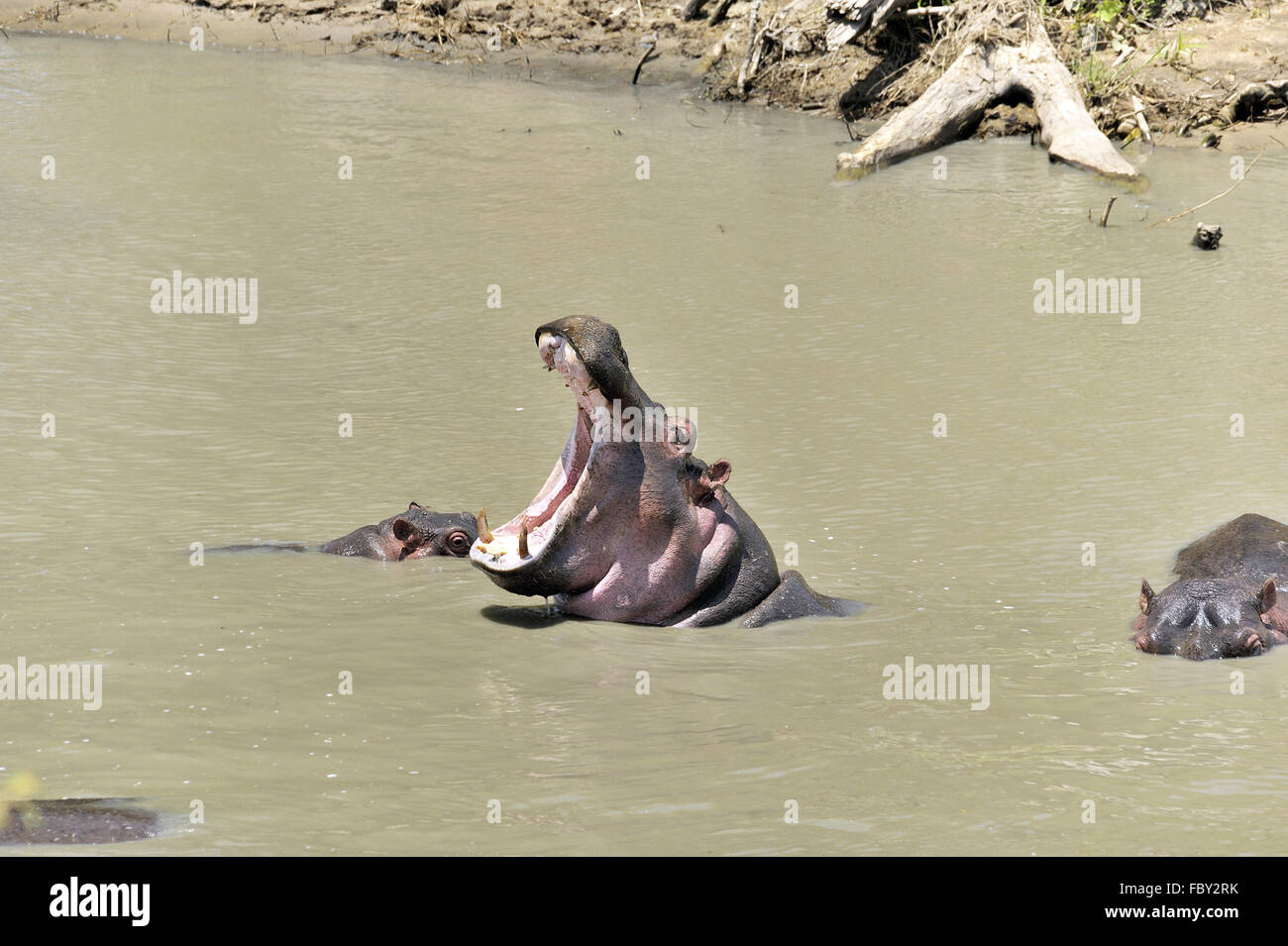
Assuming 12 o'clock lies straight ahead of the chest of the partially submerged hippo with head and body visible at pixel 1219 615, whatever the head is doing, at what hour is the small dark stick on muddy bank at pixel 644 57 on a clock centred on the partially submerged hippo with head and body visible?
The small dark stick on muddy bank is roughly at 5 o'clock from the partially submerged hippo with head and body visible.

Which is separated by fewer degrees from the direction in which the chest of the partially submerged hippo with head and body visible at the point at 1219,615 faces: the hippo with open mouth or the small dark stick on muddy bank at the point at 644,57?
the hippo with open mouth

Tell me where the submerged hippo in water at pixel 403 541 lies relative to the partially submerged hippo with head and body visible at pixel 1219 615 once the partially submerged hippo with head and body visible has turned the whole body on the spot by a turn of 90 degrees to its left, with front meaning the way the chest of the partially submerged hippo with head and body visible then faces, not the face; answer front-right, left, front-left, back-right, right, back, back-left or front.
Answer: back

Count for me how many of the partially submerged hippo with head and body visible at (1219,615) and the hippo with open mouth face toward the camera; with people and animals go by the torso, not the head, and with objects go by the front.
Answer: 1

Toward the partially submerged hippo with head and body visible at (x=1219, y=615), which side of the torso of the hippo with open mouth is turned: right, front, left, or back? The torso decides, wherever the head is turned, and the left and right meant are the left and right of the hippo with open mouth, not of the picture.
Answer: back

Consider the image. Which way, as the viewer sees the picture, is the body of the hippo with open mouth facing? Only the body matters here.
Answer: to the viewer's left

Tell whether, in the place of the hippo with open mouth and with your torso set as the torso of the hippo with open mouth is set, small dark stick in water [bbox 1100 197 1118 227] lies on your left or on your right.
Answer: on your right

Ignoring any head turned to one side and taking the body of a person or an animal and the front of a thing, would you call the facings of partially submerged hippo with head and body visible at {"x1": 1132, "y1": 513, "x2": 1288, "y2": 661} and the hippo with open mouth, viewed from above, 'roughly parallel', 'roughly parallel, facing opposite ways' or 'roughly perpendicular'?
roughly perpendicular

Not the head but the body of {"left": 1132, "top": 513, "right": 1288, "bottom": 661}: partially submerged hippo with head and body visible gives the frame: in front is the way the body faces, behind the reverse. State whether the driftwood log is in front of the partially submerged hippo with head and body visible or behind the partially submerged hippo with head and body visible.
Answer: behind

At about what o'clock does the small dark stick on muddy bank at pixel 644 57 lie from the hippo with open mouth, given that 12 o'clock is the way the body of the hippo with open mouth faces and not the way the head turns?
The small dark stick on muddy bank is roughly at 3 o'clock from the hippo with open mouth.

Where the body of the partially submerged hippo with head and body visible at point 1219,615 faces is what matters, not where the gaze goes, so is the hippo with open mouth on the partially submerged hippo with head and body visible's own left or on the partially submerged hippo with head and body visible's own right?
on the partially submerged hippo with head and body visible's own right
